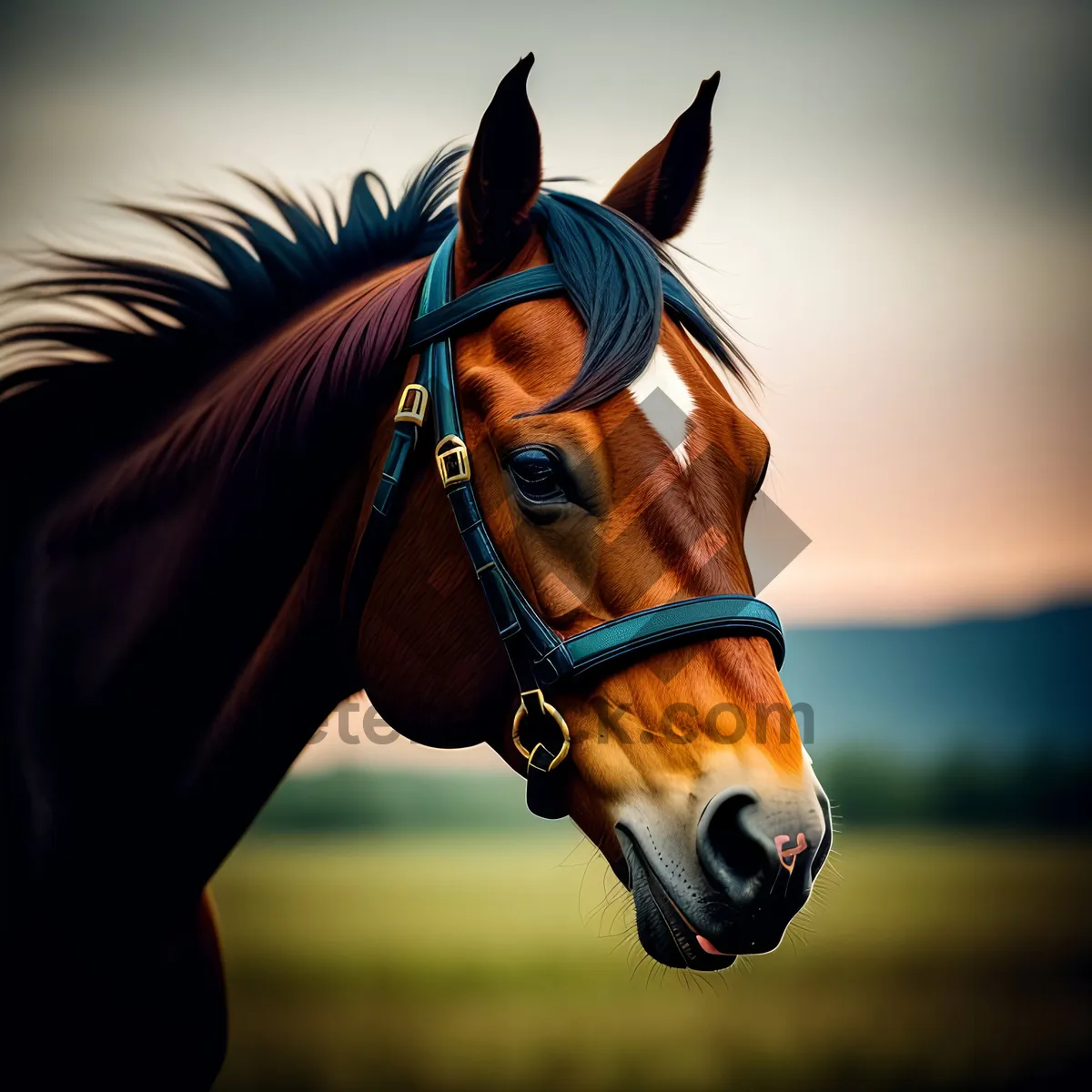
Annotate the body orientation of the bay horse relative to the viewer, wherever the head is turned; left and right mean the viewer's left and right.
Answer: facing the viewer and to the right of the viewer
